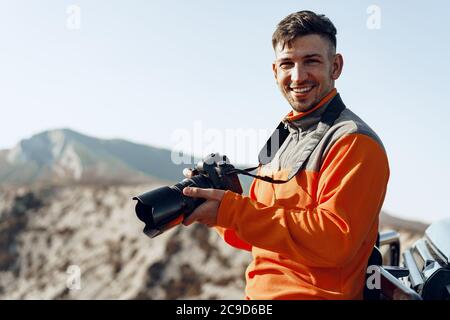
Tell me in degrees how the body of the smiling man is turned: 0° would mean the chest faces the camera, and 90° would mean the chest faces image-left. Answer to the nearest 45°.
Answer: approximately 45°
